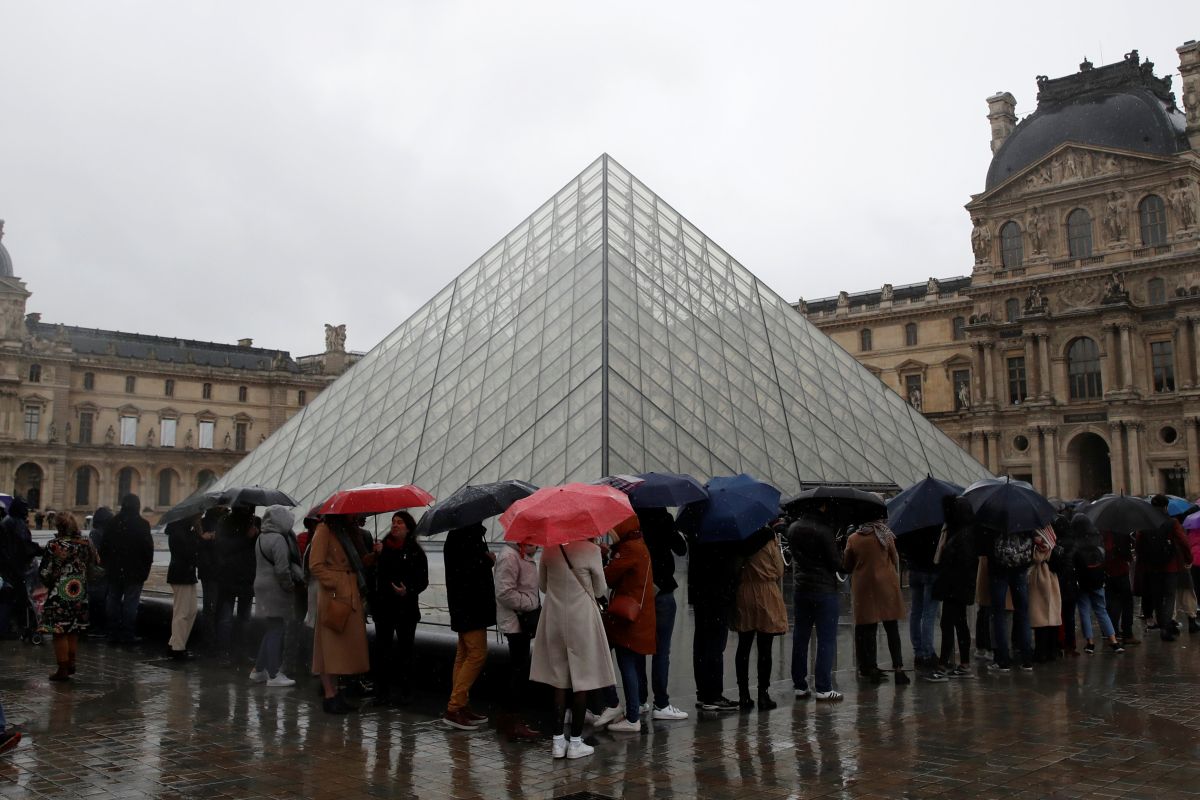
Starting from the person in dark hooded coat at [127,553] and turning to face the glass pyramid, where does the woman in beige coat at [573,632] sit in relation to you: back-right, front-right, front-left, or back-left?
back-right

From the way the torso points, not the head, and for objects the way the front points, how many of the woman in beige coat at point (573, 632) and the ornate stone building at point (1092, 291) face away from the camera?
1

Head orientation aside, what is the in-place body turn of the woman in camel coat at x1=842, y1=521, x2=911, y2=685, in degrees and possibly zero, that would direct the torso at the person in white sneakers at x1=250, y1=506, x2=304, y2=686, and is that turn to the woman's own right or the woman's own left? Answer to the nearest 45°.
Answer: approximately 135° to the woman's own left

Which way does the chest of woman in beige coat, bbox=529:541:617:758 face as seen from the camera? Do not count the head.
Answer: away from the camera

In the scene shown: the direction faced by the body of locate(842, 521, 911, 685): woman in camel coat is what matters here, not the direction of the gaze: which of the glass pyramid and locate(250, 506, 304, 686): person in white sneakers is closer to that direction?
the glass pyramid

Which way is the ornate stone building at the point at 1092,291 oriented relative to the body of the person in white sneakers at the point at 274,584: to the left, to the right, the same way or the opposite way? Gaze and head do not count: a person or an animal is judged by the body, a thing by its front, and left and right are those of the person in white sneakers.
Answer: the opposite way

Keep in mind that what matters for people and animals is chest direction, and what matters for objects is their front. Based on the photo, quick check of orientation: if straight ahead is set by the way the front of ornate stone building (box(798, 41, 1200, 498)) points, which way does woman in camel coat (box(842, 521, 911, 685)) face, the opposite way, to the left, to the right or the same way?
the opposite way

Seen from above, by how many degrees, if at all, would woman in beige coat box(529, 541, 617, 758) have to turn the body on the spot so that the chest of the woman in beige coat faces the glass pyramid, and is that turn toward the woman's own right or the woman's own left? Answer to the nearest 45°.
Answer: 0° — they already face it

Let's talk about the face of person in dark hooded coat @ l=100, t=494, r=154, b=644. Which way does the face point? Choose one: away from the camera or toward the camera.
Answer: away from the camera

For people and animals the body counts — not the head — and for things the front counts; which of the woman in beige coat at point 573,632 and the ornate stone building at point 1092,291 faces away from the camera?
the woman in beige coat
